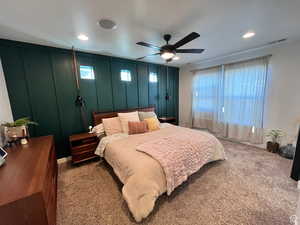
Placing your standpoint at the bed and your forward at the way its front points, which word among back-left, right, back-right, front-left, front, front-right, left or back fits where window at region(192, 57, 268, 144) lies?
left

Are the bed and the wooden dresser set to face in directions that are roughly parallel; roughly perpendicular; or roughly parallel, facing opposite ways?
roughly perpendicular

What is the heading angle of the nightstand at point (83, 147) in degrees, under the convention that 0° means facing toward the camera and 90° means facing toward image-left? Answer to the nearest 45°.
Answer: approximately 315°

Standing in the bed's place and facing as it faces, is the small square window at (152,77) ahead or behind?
behind

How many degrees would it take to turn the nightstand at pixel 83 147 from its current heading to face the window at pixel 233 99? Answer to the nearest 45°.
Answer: approximately 45° to its left

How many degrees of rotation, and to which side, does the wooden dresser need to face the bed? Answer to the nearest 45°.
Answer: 0° — it already faces it

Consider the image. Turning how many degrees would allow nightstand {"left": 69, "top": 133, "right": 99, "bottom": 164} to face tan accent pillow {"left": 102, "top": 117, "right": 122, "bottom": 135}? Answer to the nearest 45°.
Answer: approximately 45° to its left

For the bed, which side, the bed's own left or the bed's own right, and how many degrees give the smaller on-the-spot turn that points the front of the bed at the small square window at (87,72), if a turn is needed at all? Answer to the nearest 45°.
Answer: approximately 180°

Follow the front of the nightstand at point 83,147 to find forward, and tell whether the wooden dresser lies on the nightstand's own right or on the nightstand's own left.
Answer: on the nightstand's own right

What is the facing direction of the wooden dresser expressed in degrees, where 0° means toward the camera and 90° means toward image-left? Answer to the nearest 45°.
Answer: approximately 270°

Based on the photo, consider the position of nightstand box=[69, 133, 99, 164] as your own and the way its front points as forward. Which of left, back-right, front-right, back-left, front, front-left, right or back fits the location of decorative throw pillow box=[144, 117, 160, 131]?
front-left

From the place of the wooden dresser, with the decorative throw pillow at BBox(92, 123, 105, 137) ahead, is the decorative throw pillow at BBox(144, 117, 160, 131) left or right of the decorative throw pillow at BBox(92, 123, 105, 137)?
right

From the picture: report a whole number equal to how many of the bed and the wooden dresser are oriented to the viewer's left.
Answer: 0
